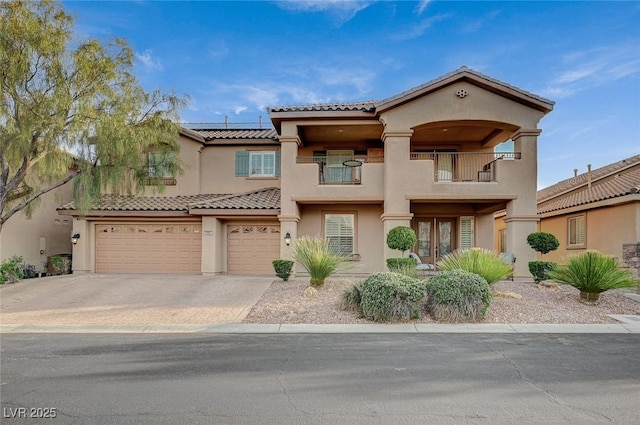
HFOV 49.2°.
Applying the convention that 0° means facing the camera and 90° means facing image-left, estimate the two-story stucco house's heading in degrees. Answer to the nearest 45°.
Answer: approximately 0°

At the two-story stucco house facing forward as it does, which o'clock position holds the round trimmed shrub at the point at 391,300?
The round trimmed shrub is roughly at 12 o'clock from the two-story stucco house.

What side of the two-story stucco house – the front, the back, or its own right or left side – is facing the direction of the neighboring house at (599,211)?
left

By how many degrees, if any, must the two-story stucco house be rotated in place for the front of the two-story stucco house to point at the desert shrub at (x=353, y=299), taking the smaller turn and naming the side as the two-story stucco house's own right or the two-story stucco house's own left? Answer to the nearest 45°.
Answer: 0° — it already faces it

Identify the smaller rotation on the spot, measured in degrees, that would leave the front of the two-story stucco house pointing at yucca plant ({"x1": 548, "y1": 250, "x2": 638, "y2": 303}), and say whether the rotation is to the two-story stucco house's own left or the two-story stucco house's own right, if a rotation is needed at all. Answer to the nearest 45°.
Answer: approximately 45° to the two-story stucco house's own left
